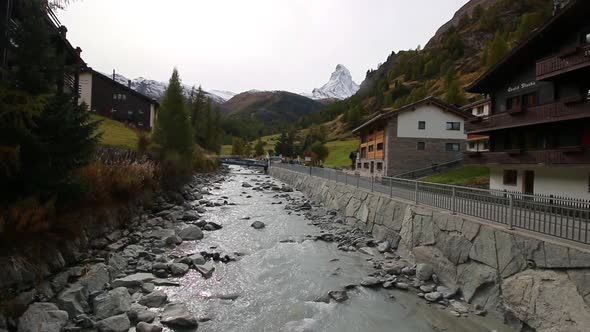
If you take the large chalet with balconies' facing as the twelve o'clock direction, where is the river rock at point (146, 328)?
The river rock is roughly at 11 o'clock from the large chalet with balconies.

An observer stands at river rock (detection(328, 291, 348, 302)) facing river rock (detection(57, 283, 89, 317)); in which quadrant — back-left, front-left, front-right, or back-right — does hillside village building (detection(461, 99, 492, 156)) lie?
back-right

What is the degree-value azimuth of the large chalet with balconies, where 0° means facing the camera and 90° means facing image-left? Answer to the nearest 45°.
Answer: approximately 45°

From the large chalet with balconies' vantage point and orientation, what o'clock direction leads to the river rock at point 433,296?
The river rock is roughly at 11 o'clock from the large chalet with balconies.
